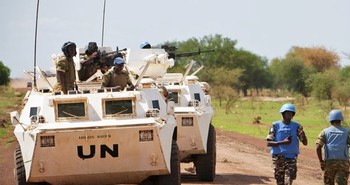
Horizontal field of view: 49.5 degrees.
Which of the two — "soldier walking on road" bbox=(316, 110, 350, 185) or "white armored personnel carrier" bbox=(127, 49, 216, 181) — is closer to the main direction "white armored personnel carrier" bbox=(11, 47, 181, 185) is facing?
the soldier walking on road

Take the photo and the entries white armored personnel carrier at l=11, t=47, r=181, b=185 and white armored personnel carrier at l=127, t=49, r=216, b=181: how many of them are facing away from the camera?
0

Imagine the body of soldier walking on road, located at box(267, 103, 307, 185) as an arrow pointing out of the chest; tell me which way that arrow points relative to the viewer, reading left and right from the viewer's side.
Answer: facing the viewer

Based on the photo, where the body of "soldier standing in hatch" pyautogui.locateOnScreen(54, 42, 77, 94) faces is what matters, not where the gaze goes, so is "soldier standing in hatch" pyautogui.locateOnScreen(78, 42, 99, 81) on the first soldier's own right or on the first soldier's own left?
on the first soldier's own left

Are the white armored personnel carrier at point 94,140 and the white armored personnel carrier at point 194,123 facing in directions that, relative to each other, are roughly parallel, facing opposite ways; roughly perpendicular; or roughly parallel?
roughly parallel
